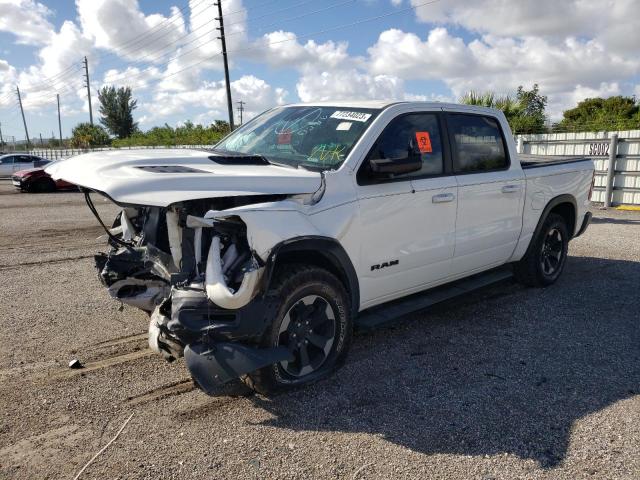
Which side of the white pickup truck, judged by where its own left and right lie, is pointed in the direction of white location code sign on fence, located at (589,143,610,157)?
back

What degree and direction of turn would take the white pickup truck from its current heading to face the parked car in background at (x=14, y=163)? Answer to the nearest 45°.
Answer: approximately 90° to its right

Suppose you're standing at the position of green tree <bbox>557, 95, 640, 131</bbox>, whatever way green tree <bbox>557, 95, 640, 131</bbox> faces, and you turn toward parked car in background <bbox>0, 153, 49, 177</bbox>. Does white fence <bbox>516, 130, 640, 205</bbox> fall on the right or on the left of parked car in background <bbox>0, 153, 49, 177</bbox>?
left

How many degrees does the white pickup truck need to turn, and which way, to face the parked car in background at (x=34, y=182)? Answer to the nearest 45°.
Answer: approximately 90° to its right

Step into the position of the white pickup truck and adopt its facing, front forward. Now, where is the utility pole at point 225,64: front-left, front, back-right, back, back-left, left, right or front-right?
back-right

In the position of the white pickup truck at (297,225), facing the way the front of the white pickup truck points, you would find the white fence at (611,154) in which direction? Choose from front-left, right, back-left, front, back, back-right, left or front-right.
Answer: back
